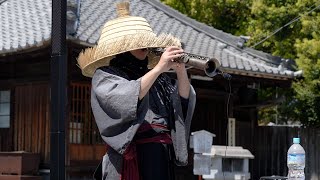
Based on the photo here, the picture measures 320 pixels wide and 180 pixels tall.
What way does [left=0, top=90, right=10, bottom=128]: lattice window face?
toward the camera

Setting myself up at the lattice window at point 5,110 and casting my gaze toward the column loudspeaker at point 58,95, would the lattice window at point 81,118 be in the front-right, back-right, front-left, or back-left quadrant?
front-left

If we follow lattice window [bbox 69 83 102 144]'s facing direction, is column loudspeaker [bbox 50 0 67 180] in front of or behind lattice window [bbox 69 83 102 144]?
in front

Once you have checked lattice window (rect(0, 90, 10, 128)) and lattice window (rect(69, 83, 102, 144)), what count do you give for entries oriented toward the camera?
2

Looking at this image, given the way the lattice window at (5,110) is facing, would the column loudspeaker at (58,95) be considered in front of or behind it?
in front

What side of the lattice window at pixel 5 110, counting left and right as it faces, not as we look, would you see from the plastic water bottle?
left

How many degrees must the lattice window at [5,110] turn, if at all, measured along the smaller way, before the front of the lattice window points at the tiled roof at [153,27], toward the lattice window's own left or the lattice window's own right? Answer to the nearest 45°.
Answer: approximately 90° to the lattice window's own left

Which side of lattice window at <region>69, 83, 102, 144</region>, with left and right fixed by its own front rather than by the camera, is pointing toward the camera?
front
